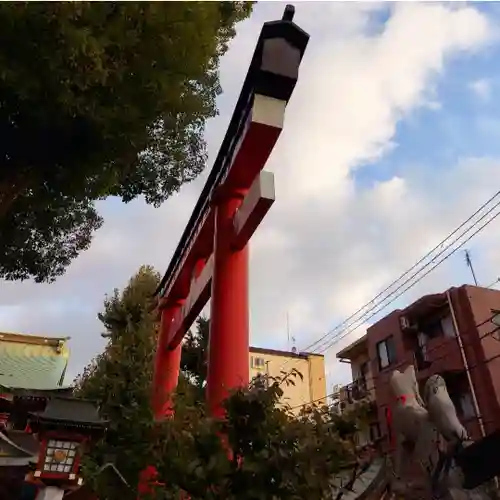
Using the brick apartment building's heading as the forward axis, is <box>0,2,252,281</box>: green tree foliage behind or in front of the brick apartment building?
in front

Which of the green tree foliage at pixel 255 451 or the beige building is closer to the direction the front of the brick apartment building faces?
the green tree foliage

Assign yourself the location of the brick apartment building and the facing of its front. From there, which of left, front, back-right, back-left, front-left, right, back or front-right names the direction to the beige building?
right

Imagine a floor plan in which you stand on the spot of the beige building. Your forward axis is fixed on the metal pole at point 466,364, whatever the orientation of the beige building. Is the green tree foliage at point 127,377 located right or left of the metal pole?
right

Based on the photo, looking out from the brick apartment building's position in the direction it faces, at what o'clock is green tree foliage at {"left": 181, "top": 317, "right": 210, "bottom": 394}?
The green tree foliage is roughly at 1 o'clock from the brick apartment building.

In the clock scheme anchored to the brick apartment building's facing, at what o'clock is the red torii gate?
The red torii gate is roughly at 11 o'clock from the brick apartment building.

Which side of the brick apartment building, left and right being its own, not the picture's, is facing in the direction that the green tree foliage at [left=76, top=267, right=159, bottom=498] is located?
front

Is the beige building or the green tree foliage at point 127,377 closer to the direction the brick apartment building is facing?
the green tree foliage

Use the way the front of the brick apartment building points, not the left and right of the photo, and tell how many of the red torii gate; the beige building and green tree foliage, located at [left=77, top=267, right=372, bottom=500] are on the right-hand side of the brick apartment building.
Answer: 1

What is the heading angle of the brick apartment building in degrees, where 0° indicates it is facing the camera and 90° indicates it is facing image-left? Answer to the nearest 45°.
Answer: approximately 45°

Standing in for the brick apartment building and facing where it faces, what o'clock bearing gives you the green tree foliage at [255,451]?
The green tree foliage is roughly at 11 o'clock from the brick apartment building.
